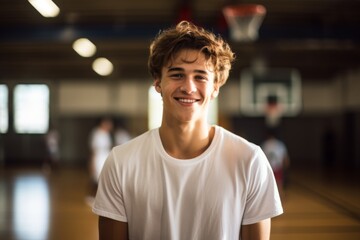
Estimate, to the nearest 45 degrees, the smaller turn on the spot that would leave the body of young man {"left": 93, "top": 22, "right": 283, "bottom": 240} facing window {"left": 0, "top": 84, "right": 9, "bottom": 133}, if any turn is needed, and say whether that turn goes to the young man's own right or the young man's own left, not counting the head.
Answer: approximately 135° to the young man's own right

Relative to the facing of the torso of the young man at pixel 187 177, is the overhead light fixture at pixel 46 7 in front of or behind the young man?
behind

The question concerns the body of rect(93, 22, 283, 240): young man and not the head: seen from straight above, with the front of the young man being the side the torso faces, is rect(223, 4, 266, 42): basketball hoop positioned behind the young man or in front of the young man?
behind

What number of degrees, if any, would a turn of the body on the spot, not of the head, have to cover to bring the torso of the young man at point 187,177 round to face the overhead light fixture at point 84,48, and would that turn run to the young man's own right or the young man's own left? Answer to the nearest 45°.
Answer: approximately 180°

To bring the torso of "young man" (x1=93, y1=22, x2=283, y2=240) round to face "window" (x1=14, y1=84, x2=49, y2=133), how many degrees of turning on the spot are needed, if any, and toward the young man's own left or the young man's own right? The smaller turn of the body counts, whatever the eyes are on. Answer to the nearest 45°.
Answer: approximately 180°

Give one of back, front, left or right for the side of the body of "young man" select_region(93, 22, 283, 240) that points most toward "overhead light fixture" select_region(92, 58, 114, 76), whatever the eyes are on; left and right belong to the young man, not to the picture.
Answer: back

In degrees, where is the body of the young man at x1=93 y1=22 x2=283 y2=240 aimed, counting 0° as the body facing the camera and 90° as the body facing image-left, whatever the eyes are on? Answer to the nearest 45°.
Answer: approximately 0°
